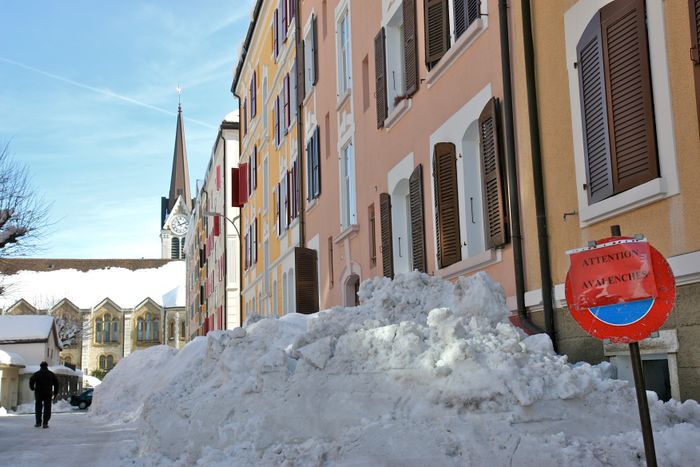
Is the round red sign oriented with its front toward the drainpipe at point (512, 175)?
no

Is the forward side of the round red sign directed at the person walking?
no

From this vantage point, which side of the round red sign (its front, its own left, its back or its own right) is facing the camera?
front
